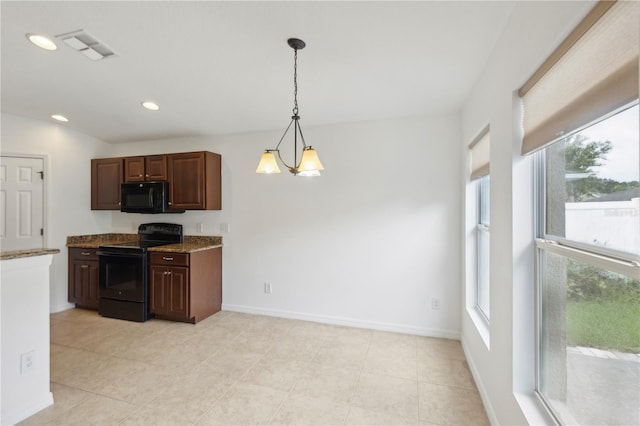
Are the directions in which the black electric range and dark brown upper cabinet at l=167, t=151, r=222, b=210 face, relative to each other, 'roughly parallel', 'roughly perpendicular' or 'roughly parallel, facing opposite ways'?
roughly parallel

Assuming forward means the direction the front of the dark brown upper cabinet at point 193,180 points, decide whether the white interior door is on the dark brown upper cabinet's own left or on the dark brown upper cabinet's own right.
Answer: on the dark brown upper cabinet's own right

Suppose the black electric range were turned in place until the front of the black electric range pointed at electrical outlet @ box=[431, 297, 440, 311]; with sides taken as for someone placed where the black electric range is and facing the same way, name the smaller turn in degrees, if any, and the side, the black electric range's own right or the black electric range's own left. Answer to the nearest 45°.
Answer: approximately 90° to the black electric range's own left

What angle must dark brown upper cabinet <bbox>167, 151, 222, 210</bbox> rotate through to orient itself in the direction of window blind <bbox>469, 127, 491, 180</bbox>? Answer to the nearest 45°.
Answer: approximately 90° to its left

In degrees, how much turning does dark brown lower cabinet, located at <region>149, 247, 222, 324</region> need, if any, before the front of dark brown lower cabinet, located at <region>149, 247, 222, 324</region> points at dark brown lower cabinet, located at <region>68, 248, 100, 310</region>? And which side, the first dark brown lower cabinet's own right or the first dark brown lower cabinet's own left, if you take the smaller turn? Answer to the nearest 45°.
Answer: approximately 90° to the first dark brown lower cabinet's own right

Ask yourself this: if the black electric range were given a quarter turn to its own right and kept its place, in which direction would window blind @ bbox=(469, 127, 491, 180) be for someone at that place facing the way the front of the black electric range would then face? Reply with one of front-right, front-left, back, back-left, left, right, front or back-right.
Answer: back

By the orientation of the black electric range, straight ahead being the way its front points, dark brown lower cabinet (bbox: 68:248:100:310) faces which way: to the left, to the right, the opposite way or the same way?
the same way

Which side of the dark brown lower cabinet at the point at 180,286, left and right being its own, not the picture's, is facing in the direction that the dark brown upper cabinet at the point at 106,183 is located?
right

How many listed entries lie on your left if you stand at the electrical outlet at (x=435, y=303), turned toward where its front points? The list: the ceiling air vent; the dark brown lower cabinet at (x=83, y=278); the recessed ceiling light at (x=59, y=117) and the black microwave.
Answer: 0

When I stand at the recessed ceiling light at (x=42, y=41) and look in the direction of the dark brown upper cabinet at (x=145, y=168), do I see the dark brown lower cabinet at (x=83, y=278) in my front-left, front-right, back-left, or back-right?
front-left

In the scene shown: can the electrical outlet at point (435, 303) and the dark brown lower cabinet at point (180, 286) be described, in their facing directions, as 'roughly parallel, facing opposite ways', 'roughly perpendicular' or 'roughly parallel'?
roughly parallel

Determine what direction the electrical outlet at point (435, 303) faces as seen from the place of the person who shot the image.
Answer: facing the viewer

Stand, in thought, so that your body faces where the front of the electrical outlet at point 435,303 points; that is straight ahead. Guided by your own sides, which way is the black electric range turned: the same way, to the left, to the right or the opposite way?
the same way

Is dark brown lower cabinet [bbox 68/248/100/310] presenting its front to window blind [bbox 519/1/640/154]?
no

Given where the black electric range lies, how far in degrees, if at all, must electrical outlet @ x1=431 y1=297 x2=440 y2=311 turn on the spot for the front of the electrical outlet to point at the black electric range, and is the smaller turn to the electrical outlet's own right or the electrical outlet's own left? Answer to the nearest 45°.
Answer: approximately 90° to the electrical outlet's own right

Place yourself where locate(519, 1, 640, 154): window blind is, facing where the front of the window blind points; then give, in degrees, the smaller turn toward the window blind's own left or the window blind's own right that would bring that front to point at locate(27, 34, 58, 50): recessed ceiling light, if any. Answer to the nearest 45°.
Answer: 0° — it already faces it

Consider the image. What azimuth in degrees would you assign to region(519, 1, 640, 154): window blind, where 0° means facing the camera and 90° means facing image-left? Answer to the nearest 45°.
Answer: approximately 45°

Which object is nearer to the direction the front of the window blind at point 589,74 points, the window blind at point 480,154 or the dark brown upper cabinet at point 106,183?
the dark brown upper cabinet
